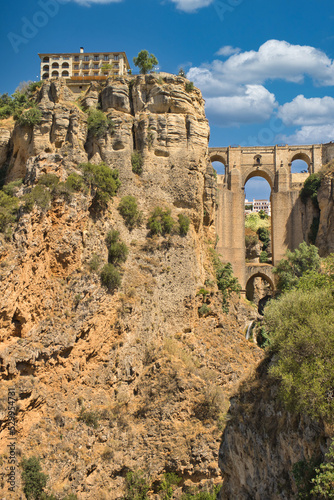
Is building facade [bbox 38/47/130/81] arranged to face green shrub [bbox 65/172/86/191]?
yes

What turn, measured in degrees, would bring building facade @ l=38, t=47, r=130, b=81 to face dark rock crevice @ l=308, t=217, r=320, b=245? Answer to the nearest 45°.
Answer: approximately 90° to its left

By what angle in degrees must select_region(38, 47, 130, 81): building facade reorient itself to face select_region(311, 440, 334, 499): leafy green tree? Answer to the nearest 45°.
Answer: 0° — it already faces it

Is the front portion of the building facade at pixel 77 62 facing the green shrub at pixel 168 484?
yes

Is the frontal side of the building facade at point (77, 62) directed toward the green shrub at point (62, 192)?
yes

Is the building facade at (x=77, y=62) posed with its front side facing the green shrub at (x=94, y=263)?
yes

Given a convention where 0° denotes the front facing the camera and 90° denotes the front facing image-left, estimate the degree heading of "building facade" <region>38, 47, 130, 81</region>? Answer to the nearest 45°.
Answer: approximately 0°

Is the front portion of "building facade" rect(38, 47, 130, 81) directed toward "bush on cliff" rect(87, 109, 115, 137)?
yes

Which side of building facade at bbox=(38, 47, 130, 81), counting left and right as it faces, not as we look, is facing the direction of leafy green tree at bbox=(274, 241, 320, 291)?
left
